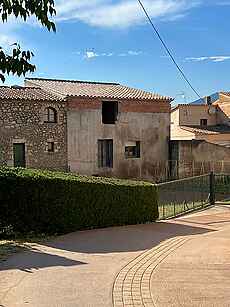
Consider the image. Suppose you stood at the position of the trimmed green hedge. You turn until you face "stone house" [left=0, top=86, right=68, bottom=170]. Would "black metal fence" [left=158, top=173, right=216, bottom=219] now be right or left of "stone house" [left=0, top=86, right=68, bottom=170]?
right

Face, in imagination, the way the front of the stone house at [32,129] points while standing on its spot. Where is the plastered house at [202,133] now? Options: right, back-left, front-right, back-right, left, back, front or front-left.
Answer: back-left

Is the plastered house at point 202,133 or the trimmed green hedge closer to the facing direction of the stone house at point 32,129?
the trimmed green hedge

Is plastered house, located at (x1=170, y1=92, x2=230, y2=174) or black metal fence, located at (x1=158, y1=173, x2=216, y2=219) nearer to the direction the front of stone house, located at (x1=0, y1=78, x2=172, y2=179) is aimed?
the black metal fence

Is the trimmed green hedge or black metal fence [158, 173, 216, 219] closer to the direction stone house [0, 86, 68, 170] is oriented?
the trimmed green hedge

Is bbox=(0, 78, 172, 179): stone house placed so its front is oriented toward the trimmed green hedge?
yes

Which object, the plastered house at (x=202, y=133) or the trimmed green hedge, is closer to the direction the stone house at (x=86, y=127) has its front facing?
the trimmed green hedge

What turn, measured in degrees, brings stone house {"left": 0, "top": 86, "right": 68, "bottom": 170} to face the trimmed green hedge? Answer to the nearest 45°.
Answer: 0° — it already faces it

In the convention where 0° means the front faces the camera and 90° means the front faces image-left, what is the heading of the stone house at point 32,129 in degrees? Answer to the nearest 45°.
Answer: approximately 0°
